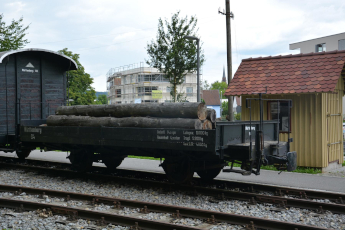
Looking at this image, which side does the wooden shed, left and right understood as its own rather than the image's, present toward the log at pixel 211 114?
right

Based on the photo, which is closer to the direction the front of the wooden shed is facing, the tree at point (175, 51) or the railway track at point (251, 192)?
the railway track

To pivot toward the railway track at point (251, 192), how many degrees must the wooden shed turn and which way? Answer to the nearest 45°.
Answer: approximately 45° to its right

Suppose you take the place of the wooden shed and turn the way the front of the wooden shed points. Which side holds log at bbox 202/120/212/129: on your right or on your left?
on your right

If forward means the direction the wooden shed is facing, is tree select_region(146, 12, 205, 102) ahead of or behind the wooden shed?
behind

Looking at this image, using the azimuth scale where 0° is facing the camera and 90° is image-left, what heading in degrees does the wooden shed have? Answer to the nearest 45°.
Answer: approximately 315°

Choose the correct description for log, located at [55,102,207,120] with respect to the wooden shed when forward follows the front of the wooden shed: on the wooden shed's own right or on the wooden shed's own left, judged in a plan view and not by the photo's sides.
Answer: on the wooden shed's own right
